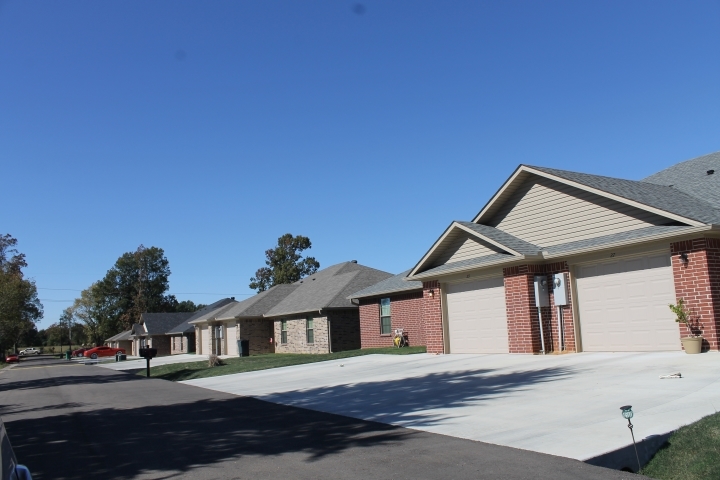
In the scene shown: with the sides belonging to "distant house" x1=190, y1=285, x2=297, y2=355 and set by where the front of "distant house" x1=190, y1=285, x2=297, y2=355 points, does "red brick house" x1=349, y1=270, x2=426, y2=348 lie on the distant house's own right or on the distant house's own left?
on the distant house's own left

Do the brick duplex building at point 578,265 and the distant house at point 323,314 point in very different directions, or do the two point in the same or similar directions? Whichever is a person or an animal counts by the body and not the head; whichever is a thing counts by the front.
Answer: same or similar directions

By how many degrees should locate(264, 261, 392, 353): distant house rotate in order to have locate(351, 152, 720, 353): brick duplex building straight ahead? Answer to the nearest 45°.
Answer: approximately 45° to its left

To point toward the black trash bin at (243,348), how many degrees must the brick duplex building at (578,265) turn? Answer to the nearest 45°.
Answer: approximately 90° to its right

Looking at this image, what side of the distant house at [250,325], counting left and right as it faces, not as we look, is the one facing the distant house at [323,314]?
left

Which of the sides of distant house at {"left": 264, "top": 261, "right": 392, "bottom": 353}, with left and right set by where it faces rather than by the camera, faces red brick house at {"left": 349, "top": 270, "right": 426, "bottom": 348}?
left

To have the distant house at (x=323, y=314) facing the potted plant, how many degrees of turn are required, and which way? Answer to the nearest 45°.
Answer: approximately 45° to its left

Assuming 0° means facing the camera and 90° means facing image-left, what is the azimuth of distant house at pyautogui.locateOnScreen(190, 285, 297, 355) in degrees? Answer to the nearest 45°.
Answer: approximately 45°

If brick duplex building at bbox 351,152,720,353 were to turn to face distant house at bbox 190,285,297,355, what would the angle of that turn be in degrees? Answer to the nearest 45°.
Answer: approximately 90° to its right

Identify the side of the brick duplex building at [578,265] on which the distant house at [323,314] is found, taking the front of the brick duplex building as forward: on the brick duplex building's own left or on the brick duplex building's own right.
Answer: on the brick duplex building's own right

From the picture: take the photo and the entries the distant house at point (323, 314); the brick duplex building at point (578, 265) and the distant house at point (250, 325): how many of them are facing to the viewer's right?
0

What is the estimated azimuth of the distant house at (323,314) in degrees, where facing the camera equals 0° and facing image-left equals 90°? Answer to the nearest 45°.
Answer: approximately 45°

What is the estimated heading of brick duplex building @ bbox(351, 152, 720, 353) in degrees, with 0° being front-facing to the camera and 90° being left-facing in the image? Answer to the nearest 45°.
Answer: approximately 45°
